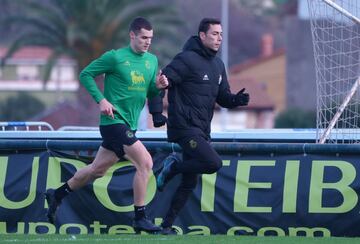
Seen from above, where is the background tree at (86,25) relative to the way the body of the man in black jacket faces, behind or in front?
behind

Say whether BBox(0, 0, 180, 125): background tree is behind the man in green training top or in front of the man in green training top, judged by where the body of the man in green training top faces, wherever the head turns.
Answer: behind

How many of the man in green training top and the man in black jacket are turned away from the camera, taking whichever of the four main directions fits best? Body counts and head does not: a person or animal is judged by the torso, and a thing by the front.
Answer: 0
